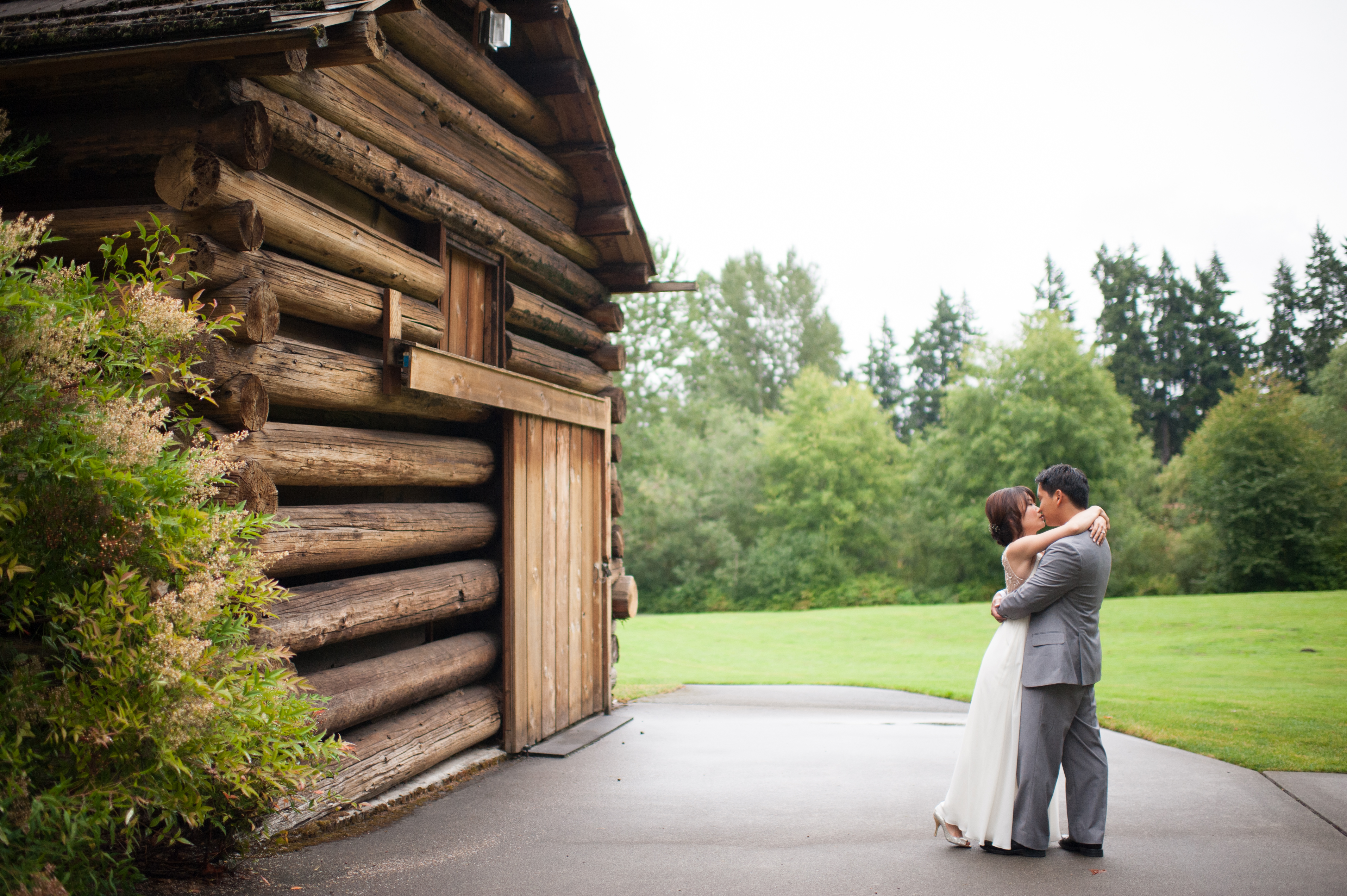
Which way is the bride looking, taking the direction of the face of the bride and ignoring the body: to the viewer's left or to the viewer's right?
to the viewer's right

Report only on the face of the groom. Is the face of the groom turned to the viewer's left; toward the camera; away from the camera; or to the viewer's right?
to the viewer's left

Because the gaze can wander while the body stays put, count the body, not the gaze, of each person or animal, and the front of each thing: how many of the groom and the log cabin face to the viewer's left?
1

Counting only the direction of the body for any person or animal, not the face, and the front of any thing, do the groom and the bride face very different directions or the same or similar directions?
very different directions

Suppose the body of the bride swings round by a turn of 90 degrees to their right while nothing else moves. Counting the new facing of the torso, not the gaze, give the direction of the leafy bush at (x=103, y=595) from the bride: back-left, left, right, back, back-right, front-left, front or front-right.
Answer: front-right

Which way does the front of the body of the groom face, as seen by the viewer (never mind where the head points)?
to the viewer's left

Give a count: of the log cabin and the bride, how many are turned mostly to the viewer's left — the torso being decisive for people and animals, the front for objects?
0

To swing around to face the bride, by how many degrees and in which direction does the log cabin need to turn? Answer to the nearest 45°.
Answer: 0° — it already faces them

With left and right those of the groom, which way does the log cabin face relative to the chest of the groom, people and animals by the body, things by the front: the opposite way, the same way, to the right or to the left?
the opposite way

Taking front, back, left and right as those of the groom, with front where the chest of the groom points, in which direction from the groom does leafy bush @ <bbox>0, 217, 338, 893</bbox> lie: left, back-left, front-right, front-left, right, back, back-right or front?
front-left

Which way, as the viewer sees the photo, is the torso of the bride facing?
to the viewer's right

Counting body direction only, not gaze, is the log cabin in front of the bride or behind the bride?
behind
